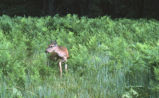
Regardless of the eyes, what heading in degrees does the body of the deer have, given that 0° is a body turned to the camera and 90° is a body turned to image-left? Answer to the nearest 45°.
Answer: approximately 45°
